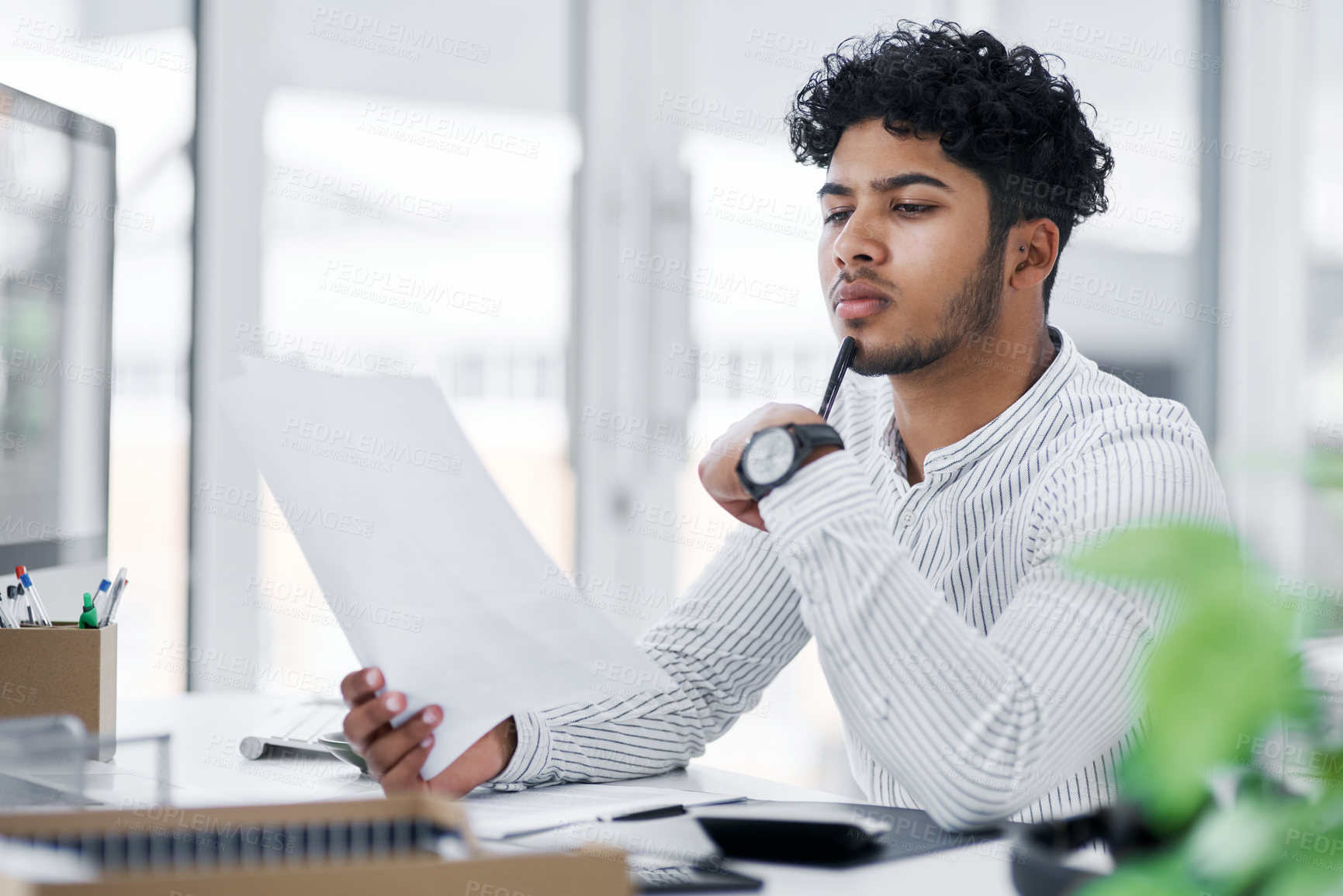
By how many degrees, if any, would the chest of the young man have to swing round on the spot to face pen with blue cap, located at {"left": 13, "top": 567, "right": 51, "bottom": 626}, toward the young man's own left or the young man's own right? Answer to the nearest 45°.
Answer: approximately 45° to the young man's own right

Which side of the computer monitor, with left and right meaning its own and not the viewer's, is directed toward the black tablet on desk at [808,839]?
front

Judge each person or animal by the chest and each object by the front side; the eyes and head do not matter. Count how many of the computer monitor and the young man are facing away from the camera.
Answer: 0

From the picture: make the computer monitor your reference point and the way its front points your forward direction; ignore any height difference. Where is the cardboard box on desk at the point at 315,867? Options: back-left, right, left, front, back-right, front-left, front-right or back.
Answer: front-right

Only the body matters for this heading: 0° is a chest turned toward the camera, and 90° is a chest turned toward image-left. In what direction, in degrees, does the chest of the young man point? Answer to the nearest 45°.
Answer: approximately 45°

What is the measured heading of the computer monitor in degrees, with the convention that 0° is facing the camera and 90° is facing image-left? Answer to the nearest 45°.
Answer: approximately 315°
